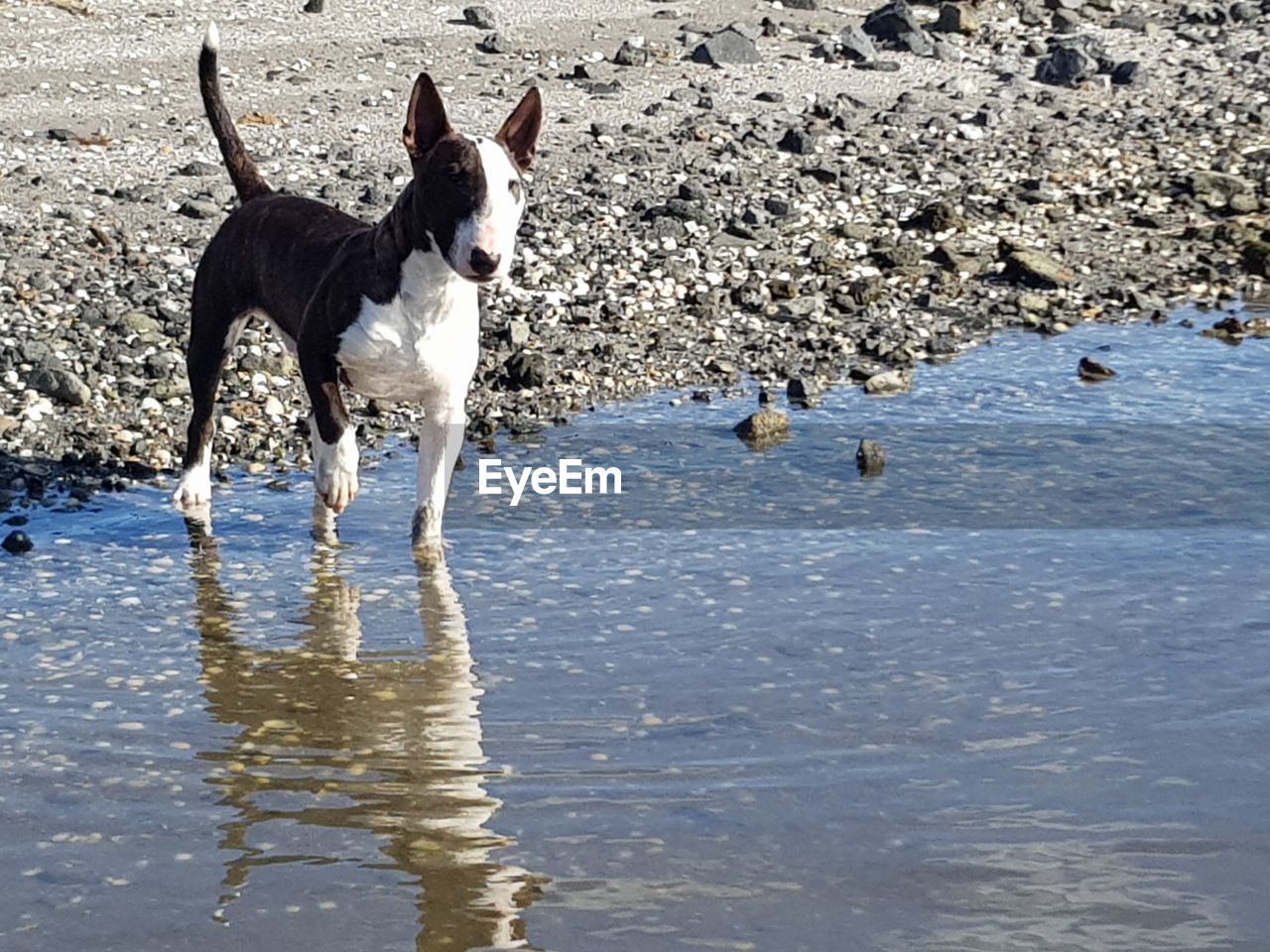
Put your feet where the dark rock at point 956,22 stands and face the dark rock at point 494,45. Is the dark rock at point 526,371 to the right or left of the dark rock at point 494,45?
left

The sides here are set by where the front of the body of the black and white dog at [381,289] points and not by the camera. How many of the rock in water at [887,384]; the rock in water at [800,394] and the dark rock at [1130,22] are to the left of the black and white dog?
3

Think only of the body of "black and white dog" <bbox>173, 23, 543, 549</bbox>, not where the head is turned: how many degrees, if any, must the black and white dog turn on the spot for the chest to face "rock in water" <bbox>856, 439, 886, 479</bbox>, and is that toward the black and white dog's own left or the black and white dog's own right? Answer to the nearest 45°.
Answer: approximately 90° to the black and white dog's own left

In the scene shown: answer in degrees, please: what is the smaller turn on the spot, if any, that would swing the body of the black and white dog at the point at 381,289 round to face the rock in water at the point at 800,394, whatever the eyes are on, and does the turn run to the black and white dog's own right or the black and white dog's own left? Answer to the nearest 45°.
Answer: approximately 90° to the black and white dog's own left

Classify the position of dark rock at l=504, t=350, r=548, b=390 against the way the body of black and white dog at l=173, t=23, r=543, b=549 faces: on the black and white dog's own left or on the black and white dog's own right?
on the black and white dog's own left

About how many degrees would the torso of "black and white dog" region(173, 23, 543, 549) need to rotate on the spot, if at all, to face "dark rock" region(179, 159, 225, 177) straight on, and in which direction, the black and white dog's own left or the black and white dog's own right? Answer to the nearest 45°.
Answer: approximately 135° to the black and white dog's own left

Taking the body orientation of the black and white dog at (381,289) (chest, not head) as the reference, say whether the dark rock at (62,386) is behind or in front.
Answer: behind

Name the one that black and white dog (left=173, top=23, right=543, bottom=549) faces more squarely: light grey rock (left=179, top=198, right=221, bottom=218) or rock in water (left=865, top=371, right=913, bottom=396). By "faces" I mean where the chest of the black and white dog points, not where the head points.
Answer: the rock in water

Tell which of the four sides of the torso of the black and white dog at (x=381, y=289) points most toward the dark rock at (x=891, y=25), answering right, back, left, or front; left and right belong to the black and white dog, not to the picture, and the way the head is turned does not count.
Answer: left

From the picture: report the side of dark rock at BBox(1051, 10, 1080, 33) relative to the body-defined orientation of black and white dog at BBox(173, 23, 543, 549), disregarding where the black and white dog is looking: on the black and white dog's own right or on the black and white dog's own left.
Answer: on the black and white dog's own left

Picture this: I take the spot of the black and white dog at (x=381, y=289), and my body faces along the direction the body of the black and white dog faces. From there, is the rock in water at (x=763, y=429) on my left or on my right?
on my left

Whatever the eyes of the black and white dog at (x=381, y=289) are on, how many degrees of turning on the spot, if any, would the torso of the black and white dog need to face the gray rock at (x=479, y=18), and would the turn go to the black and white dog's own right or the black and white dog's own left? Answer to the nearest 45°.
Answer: approximately 135° to the black and white dog's own left

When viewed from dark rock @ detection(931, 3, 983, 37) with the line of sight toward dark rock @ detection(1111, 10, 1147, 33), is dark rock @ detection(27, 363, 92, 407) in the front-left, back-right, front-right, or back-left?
back-right

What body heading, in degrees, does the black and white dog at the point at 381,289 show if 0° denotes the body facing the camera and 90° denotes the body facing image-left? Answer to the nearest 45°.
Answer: approximately 315°

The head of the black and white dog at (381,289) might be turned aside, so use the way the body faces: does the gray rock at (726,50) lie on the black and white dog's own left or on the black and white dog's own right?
on the black and white dog's own left
